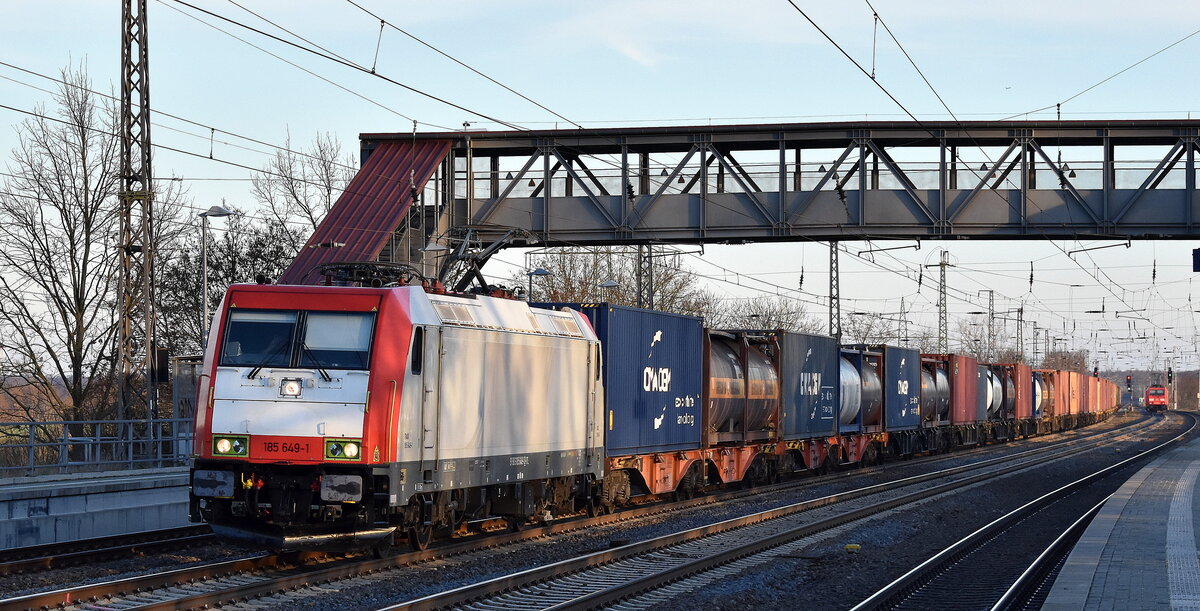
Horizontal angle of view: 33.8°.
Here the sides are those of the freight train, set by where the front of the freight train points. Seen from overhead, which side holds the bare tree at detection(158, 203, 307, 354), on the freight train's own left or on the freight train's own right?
on the freight train's own right

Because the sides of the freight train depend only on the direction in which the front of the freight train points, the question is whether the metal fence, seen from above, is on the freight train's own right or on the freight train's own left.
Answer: on the freight train's own right

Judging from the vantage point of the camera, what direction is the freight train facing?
facing the viewer and to the left of the viewer
